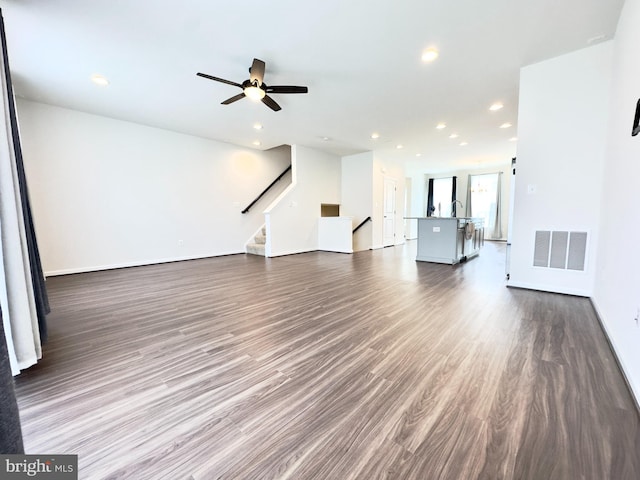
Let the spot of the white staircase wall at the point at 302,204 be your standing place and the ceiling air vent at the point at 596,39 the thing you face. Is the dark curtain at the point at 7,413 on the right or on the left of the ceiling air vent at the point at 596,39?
right

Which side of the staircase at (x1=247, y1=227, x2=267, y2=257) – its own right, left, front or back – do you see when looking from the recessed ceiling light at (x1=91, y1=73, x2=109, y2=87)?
front

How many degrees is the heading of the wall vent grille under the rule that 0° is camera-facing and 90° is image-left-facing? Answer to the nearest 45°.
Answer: approximately 0°

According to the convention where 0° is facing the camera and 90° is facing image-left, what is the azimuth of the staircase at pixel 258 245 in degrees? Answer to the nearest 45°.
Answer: approximately 45°

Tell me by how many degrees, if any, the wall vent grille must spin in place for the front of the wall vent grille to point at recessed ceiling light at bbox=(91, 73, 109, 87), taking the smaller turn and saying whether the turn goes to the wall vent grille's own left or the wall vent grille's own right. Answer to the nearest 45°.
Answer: approximately 45° to the wall vent grille's own right

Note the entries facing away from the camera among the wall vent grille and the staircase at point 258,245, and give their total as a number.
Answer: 0

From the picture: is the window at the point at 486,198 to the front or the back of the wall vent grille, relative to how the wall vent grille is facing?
to the back
